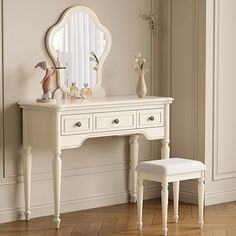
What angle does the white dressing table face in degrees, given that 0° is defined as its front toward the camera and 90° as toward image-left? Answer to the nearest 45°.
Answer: approximately 315°

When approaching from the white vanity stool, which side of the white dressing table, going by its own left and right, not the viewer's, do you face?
front
